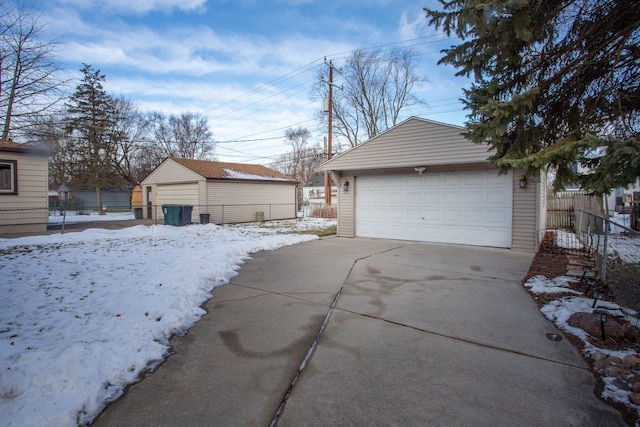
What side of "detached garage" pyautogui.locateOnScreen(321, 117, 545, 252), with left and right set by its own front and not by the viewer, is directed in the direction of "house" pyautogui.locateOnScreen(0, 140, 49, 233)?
right

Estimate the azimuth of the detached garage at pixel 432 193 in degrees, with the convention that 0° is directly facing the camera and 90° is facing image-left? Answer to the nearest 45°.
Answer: approximately 0°

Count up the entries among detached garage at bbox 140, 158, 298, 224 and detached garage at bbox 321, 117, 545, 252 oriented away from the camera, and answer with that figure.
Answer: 0

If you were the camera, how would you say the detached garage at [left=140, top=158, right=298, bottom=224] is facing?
facing the viewer and to the left of the viewer

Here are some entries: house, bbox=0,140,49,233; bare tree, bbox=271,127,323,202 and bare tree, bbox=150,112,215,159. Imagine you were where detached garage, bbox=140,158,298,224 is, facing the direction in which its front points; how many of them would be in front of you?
1

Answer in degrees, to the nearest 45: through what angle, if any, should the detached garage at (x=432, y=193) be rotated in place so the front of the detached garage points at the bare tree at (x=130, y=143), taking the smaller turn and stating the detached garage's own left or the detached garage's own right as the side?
approximately 135° to the detached garage's own right

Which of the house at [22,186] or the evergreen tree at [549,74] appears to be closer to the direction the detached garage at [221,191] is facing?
the house

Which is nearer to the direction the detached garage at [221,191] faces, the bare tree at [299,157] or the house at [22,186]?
the house

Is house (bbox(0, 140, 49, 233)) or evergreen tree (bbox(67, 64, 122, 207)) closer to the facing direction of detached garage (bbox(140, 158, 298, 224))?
the house

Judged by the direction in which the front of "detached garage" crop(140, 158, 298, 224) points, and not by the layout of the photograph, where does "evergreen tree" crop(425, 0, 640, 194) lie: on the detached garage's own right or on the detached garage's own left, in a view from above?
on the detached garage's own left
